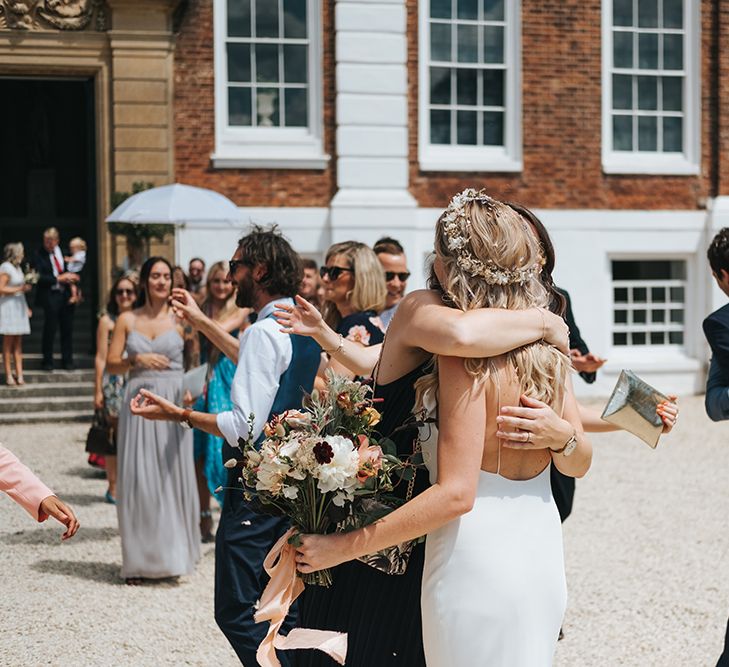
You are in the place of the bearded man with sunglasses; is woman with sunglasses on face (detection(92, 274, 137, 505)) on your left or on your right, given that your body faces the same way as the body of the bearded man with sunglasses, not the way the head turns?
on your right

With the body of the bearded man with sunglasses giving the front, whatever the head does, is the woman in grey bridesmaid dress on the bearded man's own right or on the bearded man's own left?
on the bearded man's own right

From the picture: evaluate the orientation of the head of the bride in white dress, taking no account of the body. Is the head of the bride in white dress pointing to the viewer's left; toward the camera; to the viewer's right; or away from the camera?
away from the camera

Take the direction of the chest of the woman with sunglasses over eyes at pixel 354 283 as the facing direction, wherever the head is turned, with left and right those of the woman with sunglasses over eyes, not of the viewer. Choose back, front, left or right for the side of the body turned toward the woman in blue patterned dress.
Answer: right

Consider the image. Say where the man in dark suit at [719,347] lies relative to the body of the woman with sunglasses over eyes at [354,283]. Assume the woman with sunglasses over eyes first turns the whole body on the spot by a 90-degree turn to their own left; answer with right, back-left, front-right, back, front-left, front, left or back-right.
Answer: front-left

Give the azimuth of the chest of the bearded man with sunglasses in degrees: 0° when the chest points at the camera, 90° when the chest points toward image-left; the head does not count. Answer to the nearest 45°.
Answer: approximately 90°

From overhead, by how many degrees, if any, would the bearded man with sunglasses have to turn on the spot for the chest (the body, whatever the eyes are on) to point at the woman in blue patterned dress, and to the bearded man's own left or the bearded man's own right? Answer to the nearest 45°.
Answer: approximately 90° to the bearded man's own right
